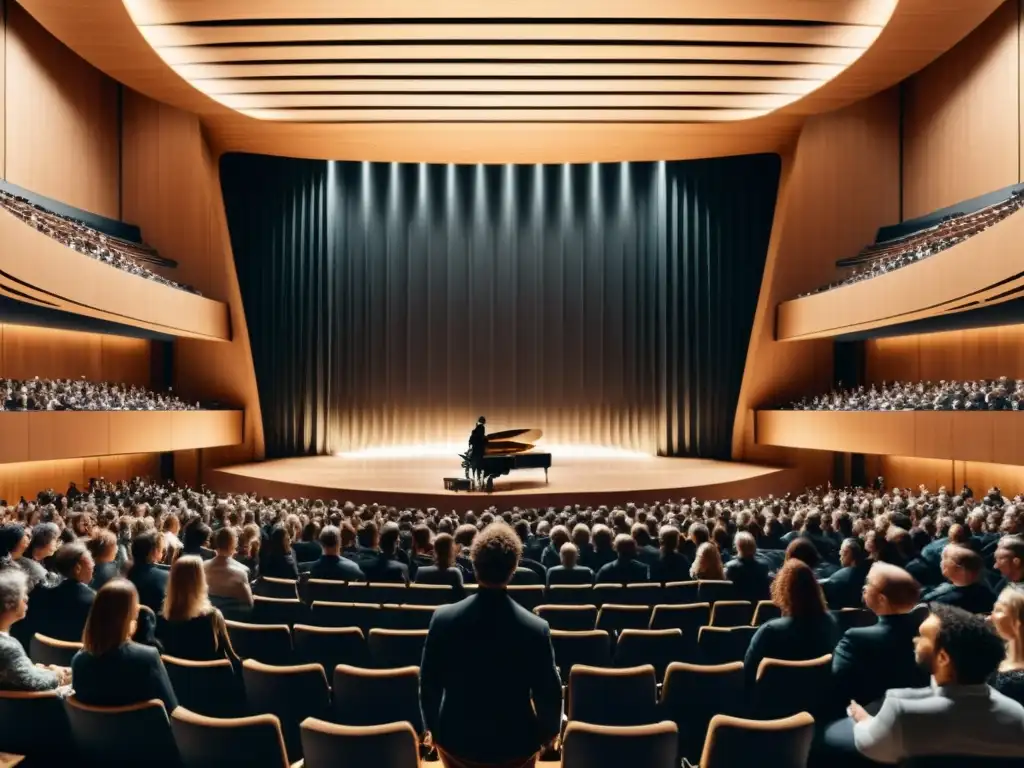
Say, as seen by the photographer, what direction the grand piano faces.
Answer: facing to the left of the viewer

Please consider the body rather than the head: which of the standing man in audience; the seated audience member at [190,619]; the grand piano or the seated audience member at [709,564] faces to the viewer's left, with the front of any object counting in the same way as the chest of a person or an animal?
the grand piano

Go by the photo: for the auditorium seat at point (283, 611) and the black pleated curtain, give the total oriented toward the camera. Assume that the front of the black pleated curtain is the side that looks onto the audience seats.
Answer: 1

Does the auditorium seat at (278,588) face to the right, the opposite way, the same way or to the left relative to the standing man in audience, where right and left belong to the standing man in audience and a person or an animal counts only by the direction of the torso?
the same way

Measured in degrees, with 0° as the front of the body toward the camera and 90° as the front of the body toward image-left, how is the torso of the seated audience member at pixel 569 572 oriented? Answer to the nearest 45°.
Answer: approximately 180°

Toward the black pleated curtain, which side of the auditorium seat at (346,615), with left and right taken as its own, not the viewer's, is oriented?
front

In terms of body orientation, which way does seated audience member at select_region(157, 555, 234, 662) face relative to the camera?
away from the camera

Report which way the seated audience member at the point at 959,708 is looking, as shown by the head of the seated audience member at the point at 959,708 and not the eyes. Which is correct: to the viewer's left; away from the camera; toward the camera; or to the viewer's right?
to the viewer's left

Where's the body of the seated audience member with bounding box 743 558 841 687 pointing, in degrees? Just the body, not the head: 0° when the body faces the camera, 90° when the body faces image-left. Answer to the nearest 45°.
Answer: approximately 180°

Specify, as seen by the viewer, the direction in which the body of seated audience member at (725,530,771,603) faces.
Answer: away from the camera

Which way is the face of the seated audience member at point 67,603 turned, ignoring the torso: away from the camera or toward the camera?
away from the camera

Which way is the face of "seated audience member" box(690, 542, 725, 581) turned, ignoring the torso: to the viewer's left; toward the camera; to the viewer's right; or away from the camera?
away from the camera

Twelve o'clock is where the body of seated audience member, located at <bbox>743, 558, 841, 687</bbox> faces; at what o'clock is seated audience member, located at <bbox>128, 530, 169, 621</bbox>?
seated audience member, located at <bbox>128, 530, 169, 621</bbox> is roughly at 9 o'clock from seated audience member, located at <bbox>743, 558, 841, 687</bbox>.

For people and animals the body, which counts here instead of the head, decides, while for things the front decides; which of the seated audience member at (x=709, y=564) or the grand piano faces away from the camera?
the seated audience member

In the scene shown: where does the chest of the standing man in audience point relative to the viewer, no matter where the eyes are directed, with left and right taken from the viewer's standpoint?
facing away from the viewer

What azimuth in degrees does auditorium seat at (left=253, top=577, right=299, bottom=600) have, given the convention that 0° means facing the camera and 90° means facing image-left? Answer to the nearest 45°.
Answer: approximately 180°

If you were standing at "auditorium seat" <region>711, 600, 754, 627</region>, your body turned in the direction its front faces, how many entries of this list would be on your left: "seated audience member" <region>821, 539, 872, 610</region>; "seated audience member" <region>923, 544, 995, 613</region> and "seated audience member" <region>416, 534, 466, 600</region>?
1

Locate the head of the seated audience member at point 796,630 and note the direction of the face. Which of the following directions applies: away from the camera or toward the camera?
away from the camera

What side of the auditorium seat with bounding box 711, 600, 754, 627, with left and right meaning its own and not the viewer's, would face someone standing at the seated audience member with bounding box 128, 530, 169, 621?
left

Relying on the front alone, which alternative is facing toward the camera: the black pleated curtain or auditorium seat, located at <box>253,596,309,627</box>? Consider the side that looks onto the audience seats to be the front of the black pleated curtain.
the black pleated curtain

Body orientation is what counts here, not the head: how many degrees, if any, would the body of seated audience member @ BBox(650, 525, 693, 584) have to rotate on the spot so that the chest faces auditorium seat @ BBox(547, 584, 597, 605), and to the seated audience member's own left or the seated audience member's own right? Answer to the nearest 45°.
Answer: approximately 135° to the seated audience member's own left

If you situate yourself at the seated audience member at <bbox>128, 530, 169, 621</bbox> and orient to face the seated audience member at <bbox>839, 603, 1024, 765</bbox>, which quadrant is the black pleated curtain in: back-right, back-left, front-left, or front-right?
back-left

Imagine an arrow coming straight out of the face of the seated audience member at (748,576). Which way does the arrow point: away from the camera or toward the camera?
away from the camera
